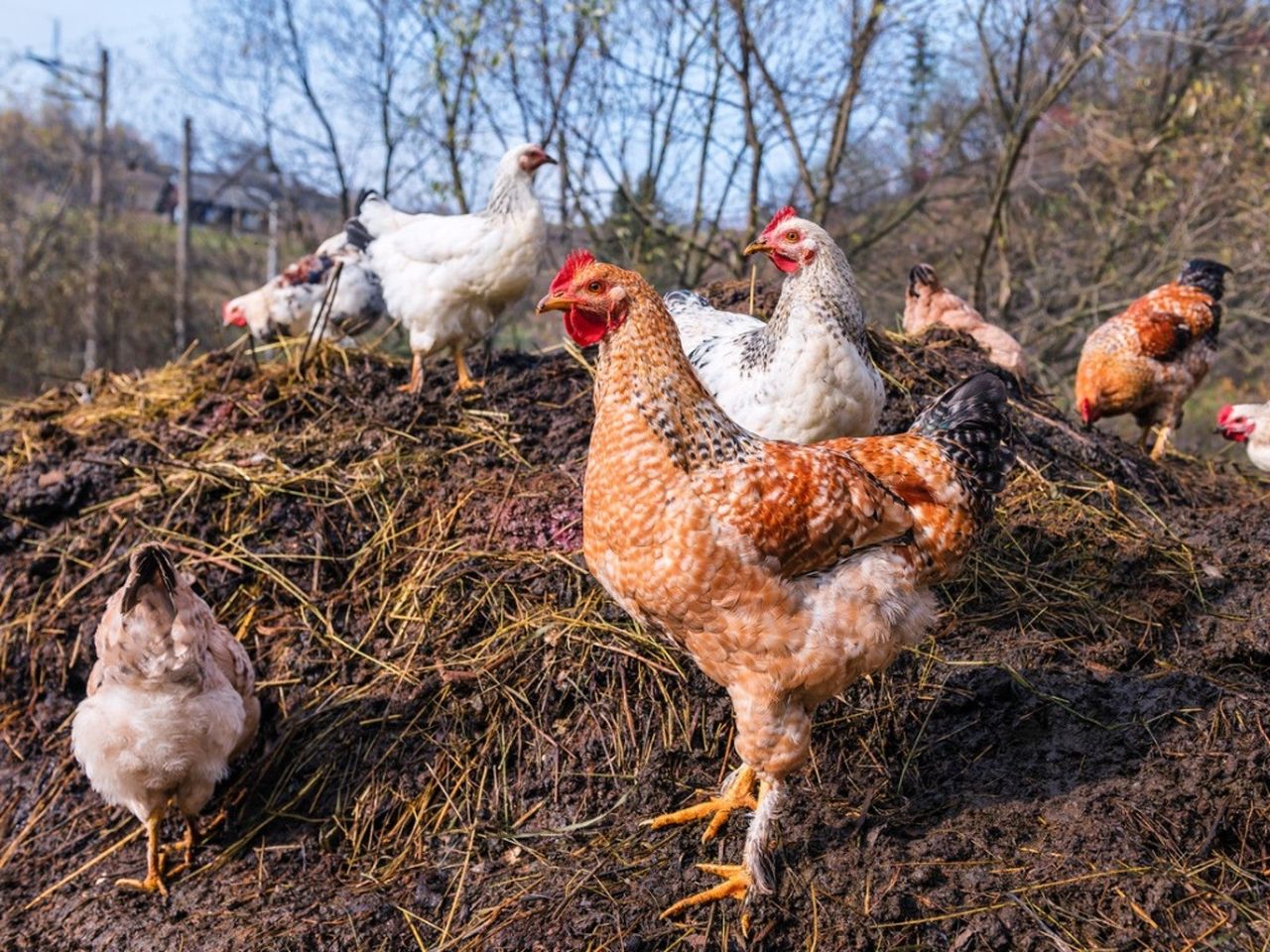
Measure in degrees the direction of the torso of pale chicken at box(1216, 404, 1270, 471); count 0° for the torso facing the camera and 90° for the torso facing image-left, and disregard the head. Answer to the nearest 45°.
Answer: approximately 90°

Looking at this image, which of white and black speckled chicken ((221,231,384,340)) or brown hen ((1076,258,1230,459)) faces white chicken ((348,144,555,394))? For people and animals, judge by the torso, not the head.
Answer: the brown hen

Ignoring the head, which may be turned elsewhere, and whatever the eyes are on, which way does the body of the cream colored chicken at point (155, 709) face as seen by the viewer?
away from the camera

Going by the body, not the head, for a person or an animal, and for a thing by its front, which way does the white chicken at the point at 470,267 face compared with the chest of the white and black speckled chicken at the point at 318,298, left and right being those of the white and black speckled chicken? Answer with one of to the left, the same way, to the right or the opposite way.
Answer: the opposite way

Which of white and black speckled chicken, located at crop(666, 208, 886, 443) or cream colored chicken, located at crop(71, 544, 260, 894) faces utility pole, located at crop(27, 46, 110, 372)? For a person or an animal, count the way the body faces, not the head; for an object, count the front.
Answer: the cream colored chicken

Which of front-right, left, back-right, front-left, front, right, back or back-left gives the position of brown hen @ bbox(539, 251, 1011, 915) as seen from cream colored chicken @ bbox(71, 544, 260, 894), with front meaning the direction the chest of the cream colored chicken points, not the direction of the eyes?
back-right

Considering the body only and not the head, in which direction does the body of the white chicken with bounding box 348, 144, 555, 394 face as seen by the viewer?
to the viewer's right

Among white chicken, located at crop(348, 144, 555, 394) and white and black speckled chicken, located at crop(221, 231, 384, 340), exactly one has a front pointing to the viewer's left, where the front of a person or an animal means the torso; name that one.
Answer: the white and black speckled chicken

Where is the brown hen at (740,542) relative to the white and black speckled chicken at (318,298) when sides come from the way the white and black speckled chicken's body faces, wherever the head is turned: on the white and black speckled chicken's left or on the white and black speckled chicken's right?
on the white and black speckled chicken's left

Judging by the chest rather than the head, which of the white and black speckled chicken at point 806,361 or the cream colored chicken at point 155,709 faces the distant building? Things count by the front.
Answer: the cream colored chicken

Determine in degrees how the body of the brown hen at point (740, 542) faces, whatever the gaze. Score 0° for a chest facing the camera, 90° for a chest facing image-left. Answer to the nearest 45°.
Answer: approximately 90°

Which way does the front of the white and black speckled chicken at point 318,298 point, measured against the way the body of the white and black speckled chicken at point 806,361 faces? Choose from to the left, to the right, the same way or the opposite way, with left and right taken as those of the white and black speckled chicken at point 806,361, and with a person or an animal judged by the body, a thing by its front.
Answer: to the right

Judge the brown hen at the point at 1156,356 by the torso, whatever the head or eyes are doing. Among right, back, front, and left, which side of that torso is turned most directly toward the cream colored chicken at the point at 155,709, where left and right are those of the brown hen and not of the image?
front

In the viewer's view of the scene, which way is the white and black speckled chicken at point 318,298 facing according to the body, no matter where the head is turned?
to the viewer's left
